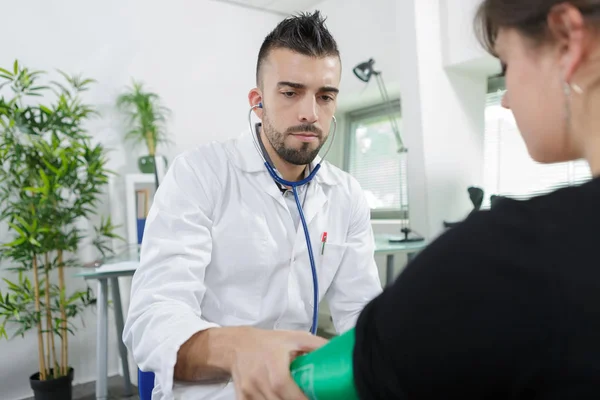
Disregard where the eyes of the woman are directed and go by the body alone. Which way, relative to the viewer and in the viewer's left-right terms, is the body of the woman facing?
facing away from the viewer and to the left of the viewer

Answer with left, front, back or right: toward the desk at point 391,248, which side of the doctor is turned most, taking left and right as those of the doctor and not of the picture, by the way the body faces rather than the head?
left

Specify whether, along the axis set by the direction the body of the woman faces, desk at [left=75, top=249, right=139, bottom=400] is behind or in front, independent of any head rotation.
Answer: in front

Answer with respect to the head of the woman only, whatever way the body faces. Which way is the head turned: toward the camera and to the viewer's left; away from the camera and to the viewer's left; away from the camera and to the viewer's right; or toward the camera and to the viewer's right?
away from the camera and to the viewer's left

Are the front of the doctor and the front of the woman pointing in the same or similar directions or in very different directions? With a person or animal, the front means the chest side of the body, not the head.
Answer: very different directions

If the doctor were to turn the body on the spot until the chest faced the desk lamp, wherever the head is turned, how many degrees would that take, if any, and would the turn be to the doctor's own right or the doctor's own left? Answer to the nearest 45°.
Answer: approximately 90° to the doctor's own left

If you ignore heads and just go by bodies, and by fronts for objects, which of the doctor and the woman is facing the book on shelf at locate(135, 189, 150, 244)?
the woman

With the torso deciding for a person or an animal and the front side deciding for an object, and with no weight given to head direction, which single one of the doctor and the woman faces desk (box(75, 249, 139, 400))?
the woman

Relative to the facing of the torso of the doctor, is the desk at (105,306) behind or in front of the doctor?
behind

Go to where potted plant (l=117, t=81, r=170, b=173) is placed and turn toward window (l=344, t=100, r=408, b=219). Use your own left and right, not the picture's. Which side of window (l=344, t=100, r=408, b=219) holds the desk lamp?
right

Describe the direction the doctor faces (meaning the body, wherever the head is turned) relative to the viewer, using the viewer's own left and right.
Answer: facing the viewer and to the right of the viewer

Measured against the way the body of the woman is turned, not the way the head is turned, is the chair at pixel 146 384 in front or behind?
in front
